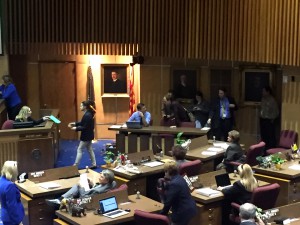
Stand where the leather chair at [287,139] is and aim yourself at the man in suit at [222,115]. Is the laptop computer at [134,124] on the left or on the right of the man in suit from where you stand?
left

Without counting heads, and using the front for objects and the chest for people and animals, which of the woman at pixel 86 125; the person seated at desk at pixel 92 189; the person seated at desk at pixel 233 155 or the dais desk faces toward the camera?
the dais desk

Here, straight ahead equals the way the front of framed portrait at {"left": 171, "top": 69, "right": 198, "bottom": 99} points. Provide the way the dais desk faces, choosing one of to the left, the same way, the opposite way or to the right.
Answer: the same way

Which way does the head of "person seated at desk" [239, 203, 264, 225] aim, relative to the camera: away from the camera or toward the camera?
away from the camera

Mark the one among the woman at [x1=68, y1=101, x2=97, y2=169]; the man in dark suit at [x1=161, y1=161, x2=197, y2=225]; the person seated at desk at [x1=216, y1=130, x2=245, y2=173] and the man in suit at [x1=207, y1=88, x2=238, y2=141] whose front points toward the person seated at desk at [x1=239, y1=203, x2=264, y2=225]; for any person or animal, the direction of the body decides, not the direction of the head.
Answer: the man in suit

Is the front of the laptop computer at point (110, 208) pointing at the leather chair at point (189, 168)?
no

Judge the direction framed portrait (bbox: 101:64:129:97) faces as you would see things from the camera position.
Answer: facing the viewer

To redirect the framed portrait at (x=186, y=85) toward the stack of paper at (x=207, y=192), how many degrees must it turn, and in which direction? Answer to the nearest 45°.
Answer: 0° — it already faces it

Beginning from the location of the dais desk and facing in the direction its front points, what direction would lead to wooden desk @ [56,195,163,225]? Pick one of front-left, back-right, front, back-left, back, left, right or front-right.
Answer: front

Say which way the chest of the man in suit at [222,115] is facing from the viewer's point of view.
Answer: toward the camera

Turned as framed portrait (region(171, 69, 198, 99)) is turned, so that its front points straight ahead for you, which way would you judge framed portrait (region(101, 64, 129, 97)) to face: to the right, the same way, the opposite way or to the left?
the same way

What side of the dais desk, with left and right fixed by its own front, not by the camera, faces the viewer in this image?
front

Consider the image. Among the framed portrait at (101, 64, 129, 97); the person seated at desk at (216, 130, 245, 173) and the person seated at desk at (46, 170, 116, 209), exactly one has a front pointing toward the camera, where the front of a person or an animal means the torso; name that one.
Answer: the framed portrait

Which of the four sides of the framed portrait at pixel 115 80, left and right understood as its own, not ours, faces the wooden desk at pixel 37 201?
front

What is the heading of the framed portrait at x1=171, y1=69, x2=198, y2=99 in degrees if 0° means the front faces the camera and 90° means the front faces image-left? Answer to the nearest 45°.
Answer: approximately 0°
